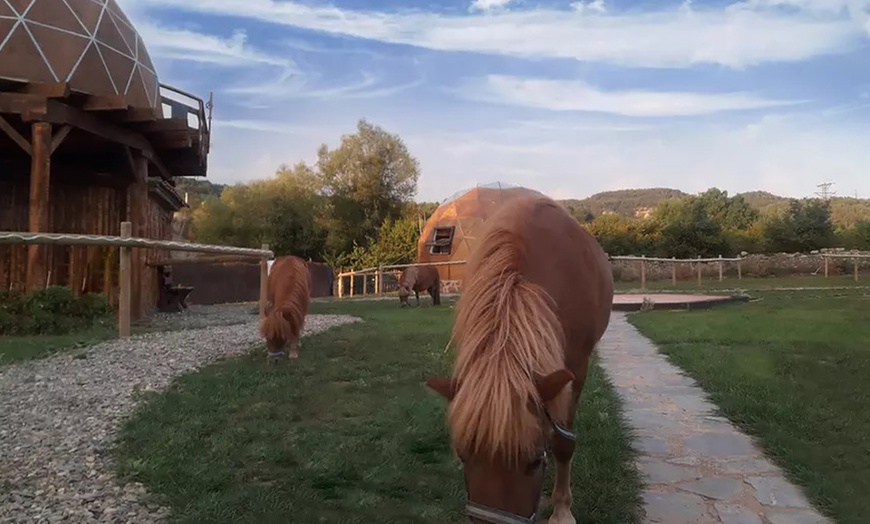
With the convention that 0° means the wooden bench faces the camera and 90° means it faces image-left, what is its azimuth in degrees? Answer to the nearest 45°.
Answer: approximately 270°

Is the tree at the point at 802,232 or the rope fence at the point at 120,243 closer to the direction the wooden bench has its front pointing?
the tree

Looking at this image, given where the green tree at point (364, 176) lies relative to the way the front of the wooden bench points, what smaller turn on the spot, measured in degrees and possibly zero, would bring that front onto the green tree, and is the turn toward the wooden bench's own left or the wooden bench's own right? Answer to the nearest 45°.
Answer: approximately 45° to the wooden bench's own left

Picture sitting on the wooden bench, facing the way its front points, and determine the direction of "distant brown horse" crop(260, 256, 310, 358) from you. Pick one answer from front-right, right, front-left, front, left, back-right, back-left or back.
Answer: right

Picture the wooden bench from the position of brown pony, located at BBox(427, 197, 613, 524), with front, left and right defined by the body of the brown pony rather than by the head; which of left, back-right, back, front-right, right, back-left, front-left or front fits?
back-right

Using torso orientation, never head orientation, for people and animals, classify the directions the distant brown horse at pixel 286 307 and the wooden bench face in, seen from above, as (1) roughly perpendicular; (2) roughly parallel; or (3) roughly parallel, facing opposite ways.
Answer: roughly perpendicular

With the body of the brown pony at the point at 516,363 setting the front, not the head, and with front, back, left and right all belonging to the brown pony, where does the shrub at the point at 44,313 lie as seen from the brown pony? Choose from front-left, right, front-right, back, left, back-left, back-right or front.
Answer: back-right

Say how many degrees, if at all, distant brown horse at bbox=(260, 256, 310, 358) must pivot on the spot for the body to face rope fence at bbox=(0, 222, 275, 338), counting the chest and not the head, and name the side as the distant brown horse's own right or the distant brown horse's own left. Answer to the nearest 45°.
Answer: approximately 135° to the distant brown horse's own right

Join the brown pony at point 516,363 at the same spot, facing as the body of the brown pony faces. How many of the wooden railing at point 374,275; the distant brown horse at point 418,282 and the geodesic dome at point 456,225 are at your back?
3
